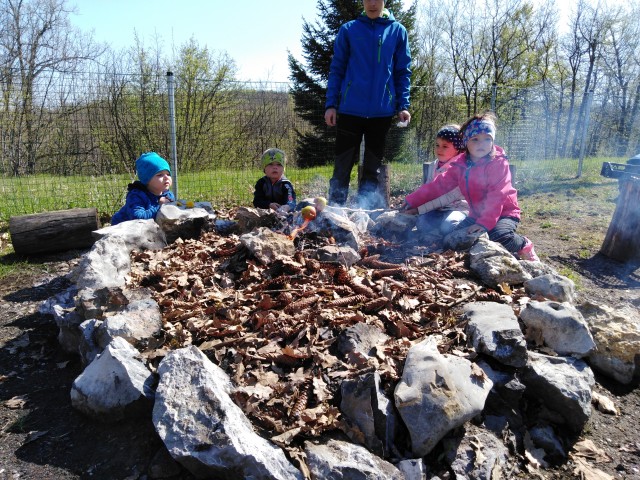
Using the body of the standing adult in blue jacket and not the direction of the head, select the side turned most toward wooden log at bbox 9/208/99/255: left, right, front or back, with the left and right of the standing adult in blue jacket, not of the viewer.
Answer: right

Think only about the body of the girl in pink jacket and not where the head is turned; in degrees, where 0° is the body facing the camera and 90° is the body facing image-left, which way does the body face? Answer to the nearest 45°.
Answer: approximately 45°

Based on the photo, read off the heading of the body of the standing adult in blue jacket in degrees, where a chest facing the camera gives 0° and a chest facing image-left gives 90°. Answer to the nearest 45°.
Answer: approximately 0°

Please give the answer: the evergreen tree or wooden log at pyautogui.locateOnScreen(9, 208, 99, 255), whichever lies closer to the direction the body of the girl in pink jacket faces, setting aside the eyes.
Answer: the wooden log

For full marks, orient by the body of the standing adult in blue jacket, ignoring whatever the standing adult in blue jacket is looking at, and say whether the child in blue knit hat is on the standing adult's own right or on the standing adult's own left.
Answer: on the standing adult's own right

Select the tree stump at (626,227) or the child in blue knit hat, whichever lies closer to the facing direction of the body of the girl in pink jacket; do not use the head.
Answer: the child in blue knit hat

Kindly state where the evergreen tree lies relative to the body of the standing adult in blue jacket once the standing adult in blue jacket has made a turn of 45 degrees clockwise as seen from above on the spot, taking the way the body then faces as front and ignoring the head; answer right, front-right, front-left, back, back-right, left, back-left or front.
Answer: back-right
